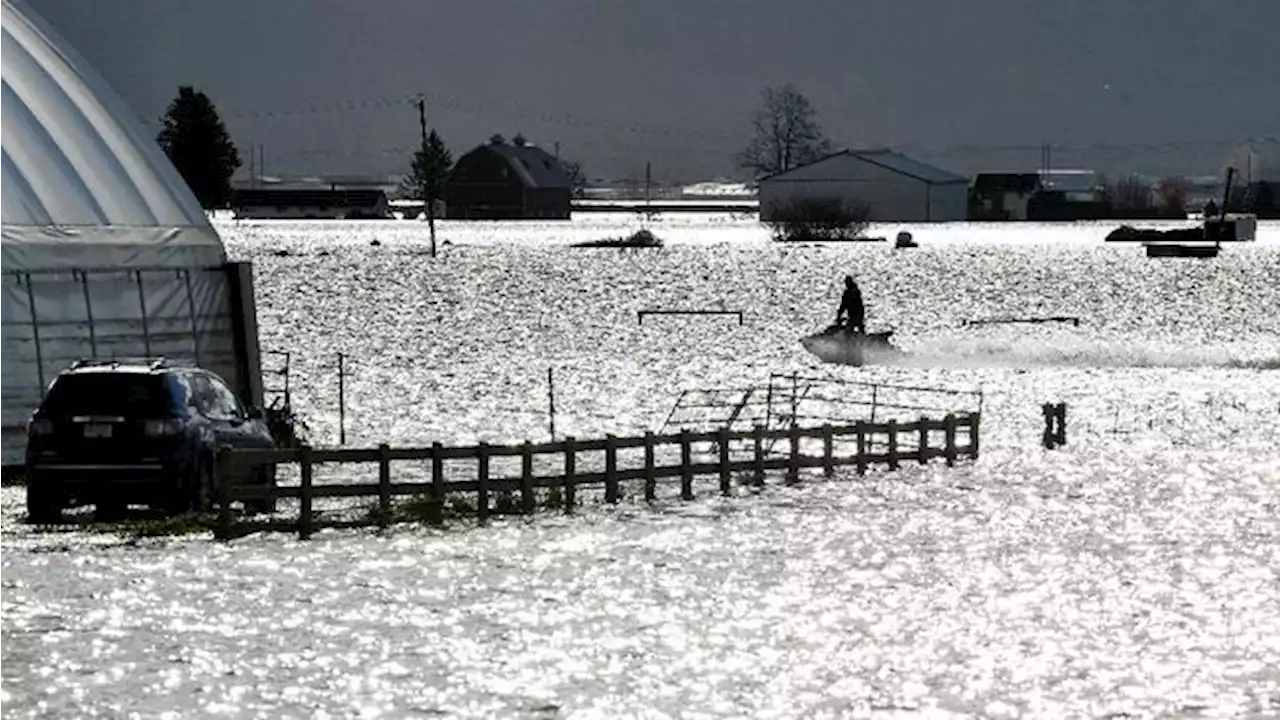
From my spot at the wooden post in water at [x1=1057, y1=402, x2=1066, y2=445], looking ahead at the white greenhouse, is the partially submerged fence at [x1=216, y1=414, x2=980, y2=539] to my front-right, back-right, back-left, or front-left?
front-left

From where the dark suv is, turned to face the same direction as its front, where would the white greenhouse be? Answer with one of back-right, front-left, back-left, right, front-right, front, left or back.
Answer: front-left

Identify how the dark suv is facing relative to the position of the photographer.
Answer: facing away from the viewer and to the right of the viewer

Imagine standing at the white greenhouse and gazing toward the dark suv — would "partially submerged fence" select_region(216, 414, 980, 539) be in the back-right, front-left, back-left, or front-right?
front-left
